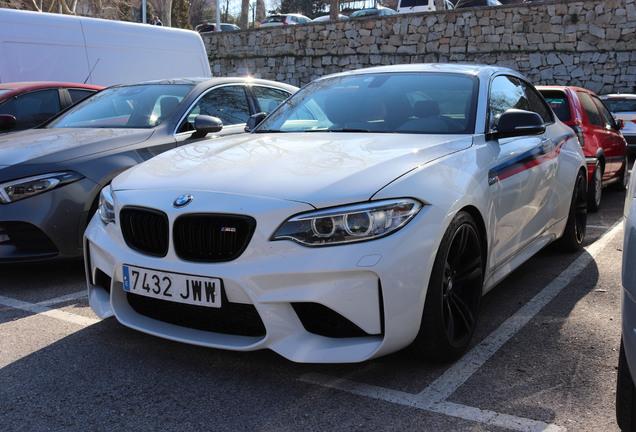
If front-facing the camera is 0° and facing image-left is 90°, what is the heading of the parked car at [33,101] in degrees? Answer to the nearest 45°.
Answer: approximately 45°

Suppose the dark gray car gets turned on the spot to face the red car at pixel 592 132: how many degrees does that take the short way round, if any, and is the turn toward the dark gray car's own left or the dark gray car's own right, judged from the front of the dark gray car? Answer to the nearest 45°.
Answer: approximately 135° to the dark gray car's own left

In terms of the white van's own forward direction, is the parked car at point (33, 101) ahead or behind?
ahead

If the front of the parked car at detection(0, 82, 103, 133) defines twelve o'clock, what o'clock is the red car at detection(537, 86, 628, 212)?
The red car is roughly at 8 o'clock from the parked car.

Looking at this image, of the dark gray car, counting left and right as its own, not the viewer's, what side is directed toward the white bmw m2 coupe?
left

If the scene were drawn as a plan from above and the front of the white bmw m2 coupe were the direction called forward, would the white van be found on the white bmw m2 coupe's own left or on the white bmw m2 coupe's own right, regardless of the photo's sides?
on the white bmw m2 coupe's own right

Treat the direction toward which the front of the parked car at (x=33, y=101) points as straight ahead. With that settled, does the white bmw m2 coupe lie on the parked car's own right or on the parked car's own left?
on the parked car's own left
